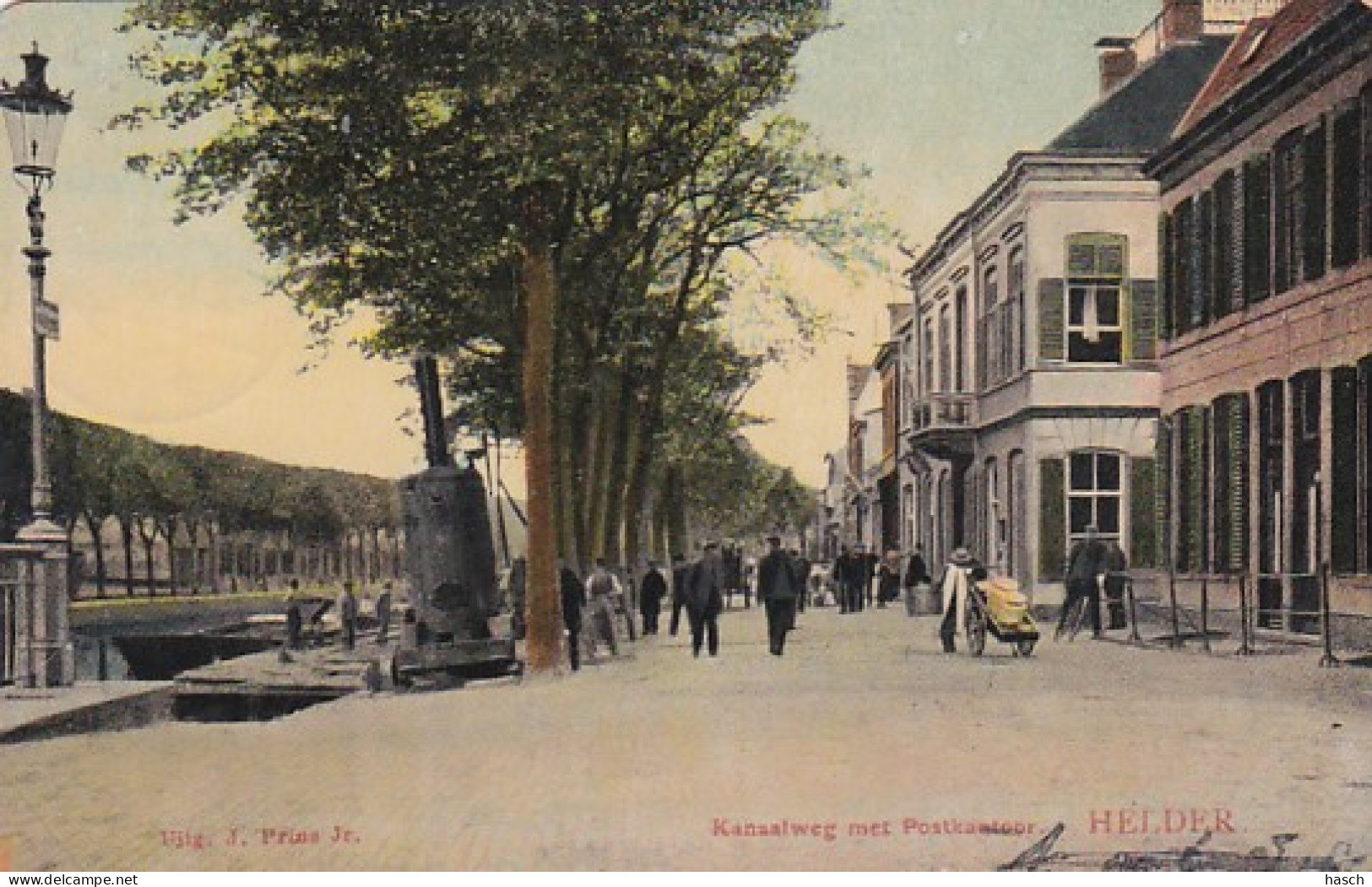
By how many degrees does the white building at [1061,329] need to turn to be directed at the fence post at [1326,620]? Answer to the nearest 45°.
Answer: approximately 135° to its left

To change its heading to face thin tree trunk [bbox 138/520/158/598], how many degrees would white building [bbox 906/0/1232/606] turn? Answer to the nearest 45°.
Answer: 0° — it already faces it

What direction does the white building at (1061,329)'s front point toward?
to the viewer's left
